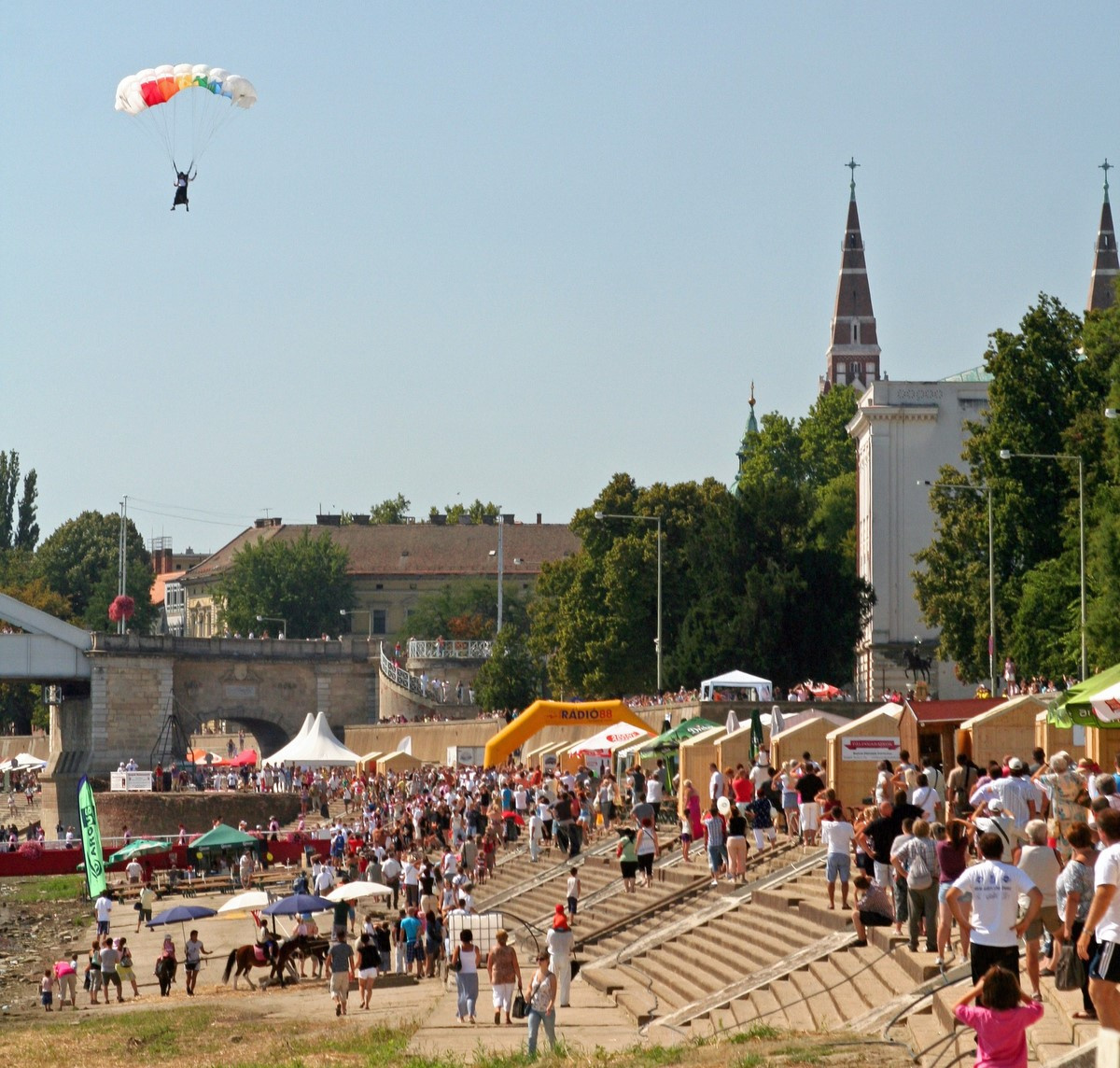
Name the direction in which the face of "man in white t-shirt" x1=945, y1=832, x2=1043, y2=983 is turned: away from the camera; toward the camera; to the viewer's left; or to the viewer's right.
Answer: away from the camera

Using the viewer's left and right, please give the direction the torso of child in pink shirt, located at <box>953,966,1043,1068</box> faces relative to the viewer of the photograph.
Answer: facing away from the viewer

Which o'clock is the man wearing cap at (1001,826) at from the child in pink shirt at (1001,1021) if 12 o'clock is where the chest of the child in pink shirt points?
The man wearing cap is roughly at 12 o'clock from the child in pink shirt.

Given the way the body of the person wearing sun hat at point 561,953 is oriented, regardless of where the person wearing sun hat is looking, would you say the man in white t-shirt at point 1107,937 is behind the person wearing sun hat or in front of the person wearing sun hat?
behind

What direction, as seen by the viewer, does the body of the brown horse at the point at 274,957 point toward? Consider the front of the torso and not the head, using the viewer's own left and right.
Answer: facing to the right of the viewer

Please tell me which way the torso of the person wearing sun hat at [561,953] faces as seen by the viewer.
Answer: away from the camera

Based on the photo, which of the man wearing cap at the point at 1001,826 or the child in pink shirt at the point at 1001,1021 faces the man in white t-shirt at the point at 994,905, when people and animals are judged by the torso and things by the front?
the child in pink shirt

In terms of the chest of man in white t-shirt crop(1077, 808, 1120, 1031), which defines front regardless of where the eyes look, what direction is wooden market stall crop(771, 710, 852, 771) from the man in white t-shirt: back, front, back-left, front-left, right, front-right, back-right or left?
front-right

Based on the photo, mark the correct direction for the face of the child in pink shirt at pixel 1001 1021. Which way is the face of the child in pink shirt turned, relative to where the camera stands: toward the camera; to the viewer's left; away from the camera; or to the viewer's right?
away from the camera

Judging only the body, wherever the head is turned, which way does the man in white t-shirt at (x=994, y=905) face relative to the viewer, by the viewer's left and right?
facing away from the viewer

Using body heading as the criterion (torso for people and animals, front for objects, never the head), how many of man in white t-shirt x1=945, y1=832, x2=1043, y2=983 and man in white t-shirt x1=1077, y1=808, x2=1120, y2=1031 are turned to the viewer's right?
0
